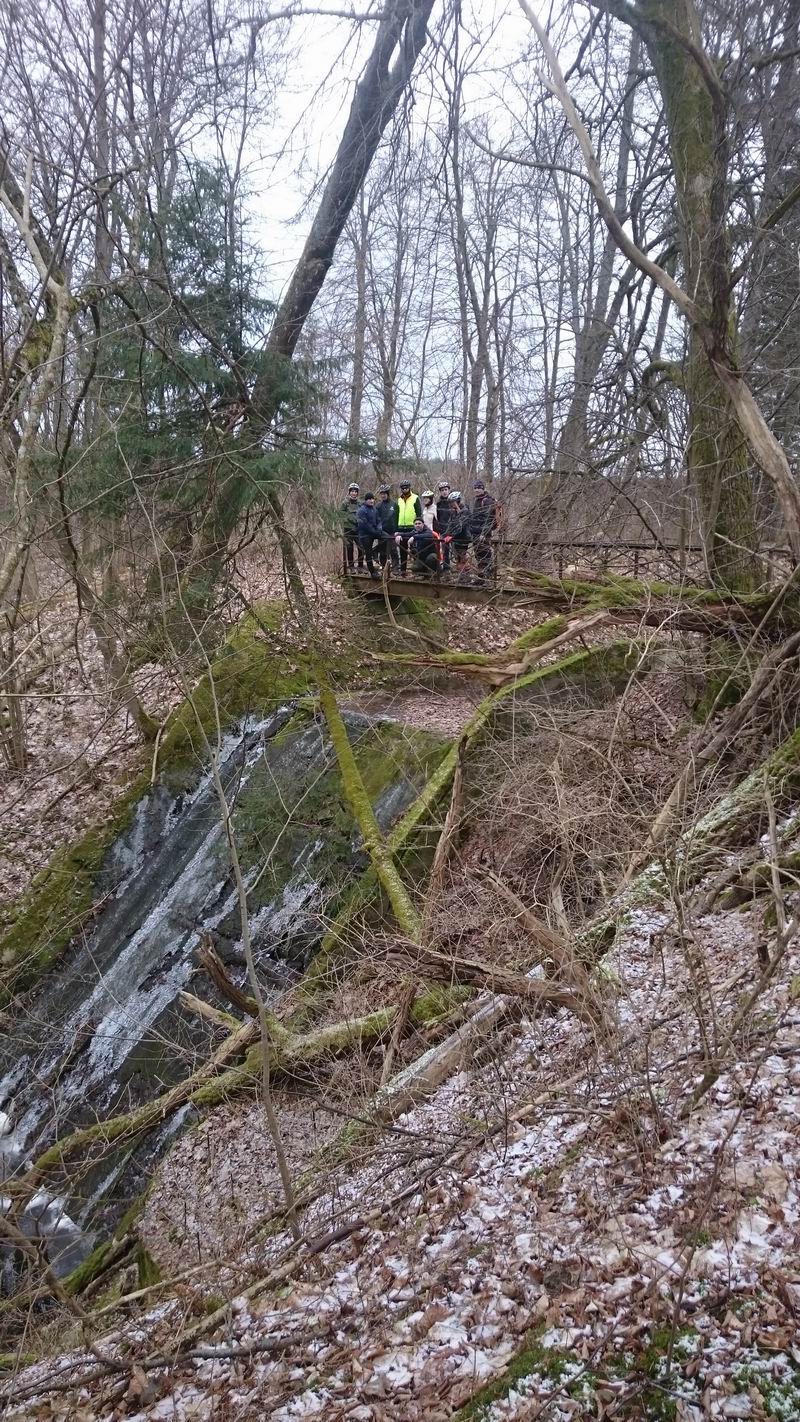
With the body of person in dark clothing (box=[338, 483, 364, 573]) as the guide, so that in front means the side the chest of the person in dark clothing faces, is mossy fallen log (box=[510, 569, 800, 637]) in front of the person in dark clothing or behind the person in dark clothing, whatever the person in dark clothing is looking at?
in front

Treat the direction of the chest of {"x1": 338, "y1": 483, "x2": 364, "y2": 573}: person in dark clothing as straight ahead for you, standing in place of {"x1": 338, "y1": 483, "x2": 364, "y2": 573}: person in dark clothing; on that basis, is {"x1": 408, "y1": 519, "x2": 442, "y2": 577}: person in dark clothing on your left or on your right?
on your left

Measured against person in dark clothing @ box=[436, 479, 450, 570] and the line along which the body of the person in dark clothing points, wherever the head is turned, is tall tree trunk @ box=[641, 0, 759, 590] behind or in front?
in front

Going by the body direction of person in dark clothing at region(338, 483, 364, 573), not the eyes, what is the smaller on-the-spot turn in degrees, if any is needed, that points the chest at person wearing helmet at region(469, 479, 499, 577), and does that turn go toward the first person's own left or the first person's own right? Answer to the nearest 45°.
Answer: approximately 45° to the first person's own left

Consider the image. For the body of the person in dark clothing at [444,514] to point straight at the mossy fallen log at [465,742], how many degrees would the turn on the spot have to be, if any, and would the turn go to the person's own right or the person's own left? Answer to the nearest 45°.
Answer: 0° — they already face it

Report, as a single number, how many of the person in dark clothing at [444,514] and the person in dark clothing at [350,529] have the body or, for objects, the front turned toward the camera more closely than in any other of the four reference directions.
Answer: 2

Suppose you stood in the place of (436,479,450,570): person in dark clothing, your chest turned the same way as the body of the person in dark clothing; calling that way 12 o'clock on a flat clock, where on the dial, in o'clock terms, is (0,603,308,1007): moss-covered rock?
The moss-covered rock is roughly at 2 o'clock from the person in dark clothing.

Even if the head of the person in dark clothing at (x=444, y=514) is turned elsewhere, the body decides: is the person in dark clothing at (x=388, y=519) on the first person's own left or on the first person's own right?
on the first person's own right

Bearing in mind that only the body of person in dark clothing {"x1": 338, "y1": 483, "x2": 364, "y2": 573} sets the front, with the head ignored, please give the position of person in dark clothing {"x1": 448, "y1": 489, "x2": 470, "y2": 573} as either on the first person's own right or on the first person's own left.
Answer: on the first person's own left

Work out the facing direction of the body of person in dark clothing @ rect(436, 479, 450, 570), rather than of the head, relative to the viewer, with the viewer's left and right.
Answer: facing the viewer

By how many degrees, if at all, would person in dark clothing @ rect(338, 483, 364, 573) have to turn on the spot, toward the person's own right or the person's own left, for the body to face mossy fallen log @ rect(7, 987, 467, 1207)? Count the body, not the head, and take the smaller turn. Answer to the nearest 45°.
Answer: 0° — they already face it

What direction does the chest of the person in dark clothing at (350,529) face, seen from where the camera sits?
toward the camera
